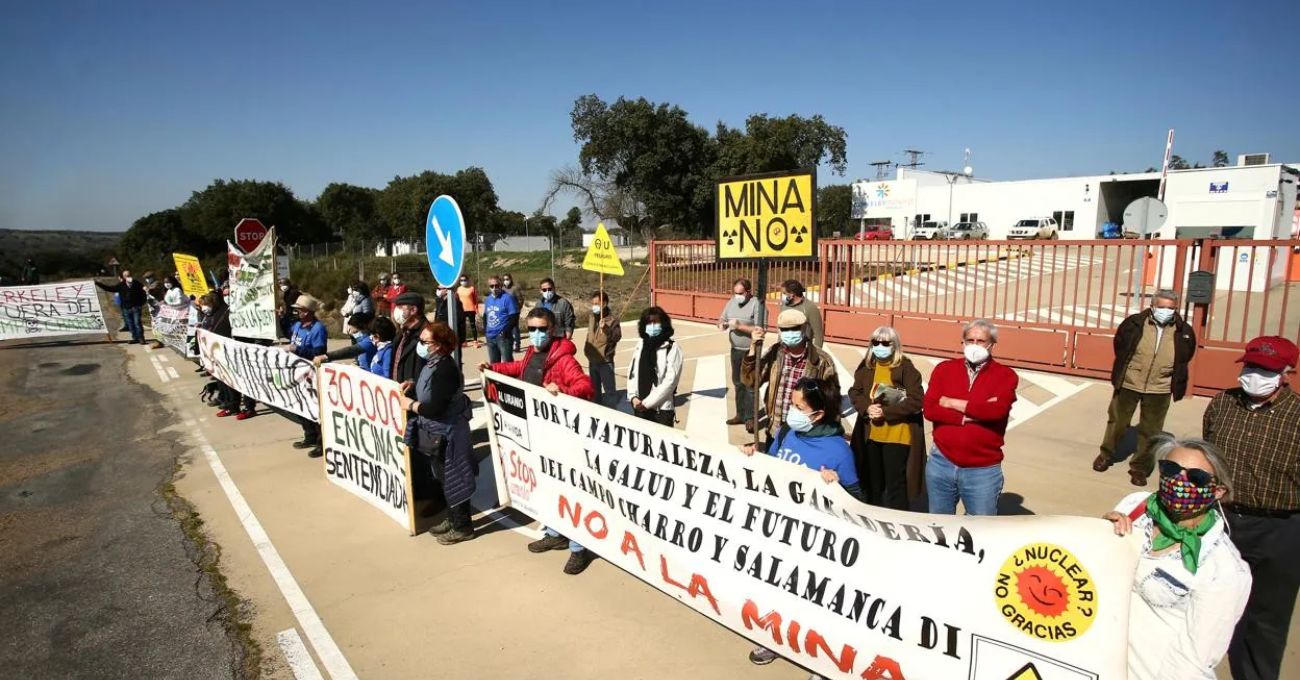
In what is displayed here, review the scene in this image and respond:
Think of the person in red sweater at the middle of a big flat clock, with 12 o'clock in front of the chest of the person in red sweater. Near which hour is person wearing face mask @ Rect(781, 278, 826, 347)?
The person wearing face mask is roughly at 5 o'clock from the person in red sweater.

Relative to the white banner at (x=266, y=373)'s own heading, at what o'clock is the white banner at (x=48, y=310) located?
the white banner at (x=48, y=310) is roughly at 4 o'clock from the white banner at (x=266, y=373).

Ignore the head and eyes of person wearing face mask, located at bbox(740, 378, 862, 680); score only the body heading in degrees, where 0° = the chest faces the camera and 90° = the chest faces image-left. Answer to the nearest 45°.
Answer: approximately 45°

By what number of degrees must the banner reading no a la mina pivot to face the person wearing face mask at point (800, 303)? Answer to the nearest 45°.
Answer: approximately 135° to its right

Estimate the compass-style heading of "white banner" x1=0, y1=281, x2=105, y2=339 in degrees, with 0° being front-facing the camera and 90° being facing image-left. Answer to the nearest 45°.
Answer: approximately 0°

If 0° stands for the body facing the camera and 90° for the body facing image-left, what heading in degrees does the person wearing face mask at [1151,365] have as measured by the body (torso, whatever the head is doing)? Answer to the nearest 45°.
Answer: approximately 0°
